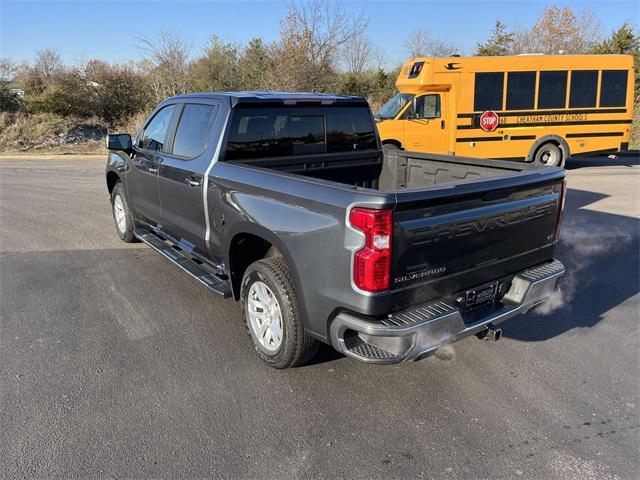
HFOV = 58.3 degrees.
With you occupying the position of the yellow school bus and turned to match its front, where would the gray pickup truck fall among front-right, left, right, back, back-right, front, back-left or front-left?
left

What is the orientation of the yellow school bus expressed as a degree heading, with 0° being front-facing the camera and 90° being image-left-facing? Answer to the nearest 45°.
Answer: approximately 90°

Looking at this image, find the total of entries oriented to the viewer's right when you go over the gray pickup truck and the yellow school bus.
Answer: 0

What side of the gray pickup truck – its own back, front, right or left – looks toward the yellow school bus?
right

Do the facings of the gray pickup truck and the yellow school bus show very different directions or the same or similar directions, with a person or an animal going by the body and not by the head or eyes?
same or similar directions

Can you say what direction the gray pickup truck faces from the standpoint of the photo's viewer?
facing away from the viewer and to the left of the viewer
